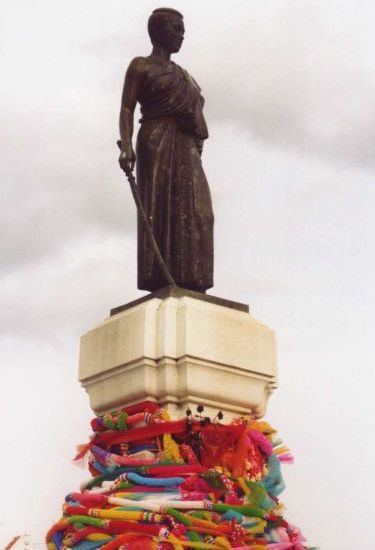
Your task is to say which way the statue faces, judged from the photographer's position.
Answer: facing the viewer and to the right of the viewer
